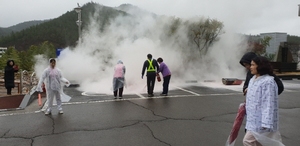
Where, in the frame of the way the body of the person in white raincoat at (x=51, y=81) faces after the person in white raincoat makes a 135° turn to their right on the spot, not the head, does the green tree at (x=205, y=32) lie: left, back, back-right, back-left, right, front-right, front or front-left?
right

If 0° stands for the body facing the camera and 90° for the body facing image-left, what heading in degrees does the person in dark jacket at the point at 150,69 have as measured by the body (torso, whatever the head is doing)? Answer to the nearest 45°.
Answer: approximately 180°

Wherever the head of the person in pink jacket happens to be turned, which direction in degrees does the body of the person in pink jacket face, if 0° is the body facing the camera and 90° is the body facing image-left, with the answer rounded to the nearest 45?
approximately 180°

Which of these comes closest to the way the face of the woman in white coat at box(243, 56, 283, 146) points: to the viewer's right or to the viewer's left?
to the viewer's left

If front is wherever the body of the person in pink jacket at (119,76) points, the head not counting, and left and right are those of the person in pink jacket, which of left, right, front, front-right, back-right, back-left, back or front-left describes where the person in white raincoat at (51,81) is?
back-left

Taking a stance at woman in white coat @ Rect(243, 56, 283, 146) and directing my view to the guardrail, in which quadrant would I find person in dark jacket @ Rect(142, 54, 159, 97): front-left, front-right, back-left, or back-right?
front-right

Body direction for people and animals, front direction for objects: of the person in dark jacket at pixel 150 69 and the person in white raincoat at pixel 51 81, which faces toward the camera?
the person in white raincoat

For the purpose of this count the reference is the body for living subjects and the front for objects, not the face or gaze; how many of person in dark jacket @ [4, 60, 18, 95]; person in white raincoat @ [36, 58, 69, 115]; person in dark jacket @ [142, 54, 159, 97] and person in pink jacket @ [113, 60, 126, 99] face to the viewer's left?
0

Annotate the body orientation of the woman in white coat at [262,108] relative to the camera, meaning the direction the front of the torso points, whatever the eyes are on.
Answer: to the viewer's left

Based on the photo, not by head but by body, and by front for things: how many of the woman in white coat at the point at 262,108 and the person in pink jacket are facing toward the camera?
0

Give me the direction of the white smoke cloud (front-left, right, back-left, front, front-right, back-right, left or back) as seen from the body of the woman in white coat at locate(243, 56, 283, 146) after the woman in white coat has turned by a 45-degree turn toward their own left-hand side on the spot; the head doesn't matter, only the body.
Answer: right

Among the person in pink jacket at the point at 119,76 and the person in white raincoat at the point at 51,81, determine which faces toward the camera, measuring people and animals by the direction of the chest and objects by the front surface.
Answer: the person in white raincoat

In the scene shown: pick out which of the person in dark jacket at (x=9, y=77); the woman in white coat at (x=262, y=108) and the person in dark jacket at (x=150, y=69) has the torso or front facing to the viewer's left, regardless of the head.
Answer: the woman in white coat

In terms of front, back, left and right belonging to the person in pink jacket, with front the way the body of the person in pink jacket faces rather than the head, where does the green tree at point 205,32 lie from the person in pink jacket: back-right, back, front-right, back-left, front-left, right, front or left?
front-right

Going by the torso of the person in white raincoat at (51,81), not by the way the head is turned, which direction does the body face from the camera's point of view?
toward the camera

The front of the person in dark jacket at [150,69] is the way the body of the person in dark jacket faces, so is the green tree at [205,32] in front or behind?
in front

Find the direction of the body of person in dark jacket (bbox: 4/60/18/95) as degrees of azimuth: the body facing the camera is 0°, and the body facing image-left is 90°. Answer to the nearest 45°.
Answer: approximately 315°
